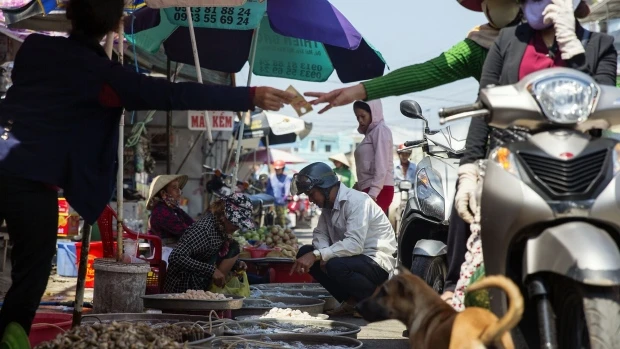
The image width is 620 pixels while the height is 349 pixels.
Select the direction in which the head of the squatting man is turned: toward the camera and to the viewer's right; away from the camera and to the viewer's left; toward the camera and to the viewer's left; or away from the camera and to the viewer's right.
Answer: toward the camera and to the viewer's left

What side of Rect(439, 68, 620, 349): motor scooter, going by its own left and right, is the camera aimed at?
front

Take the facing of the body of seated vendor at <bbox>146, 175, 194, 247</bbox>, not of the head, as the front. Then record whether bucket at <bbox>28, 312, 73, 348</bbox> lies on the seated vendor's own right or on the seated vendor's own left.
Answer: on the seated vendor's own right

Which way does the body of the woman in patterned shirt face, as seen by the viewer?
to the viewer's right

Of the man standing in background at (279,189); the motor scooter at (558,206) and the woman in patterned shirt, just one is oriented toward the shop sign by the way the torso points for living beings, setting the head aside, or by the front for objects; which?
the man standing in background

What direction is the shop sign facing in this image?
toward the camera

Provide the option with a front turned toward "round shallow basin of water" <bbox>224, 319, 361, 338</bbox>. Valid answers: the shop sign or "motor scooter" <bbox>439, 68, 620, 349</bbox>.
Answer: the shop sign

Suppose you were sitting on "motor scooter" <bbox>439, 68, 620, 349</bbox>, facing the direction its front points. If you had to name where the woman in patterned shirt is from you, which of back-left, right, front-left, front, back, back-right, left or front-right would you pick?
back-right

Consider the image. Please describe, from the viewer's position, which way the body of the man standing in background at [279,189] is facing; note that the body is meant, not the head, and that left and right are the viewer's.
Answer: facing the viewer

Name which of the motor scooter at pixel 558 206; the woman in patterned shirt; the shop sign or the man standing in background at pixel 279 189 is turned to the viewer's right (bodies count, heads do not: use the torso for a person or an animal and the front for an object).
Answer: the woman in patterned shirt

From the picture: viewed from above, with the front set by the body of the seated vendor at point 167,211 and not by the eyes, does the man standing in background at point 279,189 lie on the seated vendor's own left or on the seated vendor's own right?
on the seated vendor's own left

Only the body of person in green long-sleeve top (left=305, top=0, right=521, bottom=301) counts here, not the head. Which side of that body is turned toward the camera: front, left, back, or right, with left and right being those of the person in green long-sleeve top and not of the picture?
left

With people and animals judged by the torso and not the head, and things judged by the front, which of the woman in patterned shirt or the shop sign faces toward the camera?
the shop sign

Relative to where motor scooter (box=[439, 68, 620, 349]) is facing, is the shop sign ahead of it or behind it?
behind

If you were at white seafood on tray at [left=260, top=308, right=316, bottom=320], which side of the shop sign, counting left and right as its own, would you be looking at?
front
